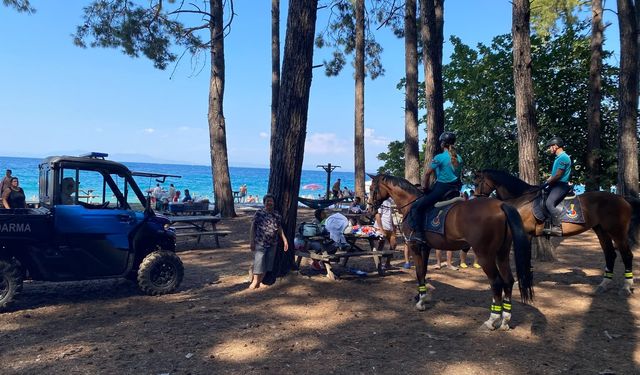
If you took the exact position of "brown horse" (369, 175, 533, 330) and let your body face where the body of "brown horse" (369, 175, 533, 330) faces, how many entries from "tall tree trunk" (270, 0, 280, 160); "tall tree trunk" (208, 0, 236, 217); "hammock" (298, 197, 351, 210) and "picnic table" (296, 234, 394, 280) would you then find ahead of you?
4

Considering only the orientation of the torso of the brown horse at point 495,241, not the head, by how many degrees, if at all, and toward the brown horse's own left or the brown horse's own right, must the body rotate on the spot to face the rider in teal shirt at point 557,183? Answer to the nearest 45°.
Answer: approximately 90° to the brown horse's own right

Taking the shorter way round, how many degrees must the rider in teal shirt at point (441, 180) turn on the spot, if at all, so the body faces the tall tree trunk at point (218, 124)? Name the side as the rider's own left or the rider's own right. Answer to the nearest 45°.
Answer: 0° — they already face it

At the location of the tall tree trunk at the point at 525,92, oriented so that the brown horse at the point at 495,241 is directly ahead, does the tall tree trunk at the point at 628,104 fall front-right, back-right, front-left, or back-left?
back-left

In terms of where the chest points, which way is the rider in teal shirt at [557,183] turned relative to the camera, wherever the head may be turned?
to the viewer's left

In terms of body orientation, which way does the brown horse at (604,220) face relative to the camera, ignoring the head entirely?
to the viewer's left

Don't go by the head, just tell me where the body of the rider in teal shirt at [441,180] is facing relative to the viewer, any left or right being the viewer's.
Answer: facing away from the viewer and to the left of the viewer

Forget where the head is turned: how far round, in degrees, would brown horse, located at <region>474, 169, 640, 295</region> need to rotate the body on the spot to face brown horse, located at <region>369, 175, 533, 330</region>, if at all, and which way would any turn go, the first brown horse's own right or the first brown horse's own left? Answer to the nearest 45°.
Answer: approximately 45° to the first brown horse's own left

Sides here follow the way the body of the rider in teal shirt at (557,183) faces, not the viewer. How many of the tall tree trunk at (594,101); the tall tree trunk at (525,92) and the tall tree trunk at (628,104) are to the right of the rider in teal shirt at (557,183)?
3

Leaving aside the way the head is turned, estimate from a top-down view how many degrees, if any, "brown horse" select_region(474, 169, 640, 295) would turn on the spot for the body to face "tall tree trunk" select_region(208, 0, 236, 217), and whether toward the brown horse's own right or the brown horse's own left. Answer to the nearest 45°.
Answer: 0° — it already faces it

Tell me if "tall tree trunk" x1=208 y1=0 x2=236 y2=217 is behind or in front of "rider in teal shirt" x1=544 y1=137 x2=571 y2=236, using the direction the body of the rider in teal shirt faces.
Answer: in front

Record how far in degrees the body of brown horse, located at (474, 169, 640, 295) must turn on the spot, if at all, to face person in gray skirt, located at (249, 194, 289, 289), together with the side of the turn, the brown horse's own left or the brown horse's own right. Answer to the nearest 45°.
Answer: approximately 45° to the brown horse's own left

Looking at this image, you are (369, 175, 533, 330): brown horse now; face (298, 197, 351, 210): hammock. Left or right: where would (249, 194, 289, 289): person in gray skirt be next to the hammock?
left
